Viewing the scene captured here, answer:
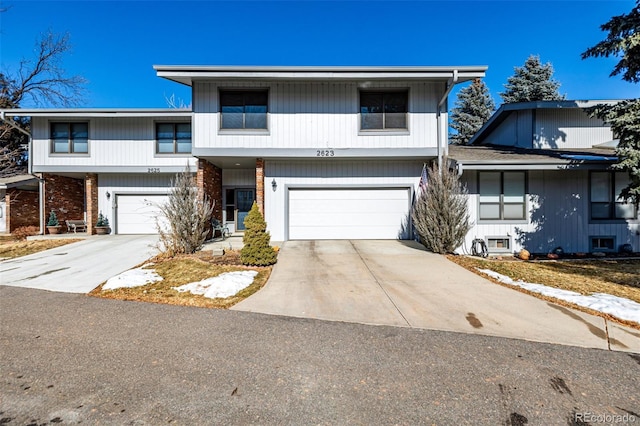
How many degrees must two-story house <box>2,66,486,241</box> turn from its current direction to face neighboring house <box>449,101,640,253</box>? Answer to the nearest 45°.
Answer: approximately 90° to its left

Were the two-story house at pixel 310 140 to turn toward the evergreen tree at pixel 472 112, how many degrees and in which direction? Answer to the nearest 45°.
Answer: approximately 135° to its left

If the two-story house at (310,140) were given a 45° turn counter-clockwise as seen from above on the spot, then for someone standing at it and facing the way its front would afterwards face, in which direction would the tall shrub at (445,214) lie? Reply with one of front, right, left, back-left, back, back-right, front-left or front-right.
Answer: front

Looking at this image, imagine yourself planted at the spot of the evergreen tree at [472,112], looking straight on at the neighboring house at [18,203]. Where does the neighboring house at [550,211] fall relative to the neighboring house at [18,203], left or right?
left

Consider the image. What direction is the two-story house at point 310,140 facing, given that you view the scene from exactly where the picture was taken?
facing the viewer

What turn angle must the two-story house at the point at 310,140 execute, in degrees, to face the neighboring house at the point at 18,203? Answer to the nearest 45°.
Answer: approximately 135° to its right

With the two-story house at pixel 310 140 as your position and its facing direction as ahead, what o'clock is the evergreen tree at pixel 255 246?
The evergreen tree is roughly at 1 o'clock from the two-story house.

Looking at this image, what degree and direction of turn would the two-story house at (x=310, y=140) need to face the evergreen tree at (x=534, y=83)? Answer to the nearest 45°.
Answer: approximately 135° to its left

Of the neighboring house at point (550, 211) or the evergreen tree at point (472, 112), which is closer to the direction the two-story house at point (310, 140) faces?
the neighboring house

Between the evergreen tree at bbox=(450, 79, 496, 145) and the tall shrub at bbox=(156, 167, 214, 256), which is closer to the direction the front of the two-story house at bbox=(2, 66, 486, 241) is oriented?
the tall shrub
